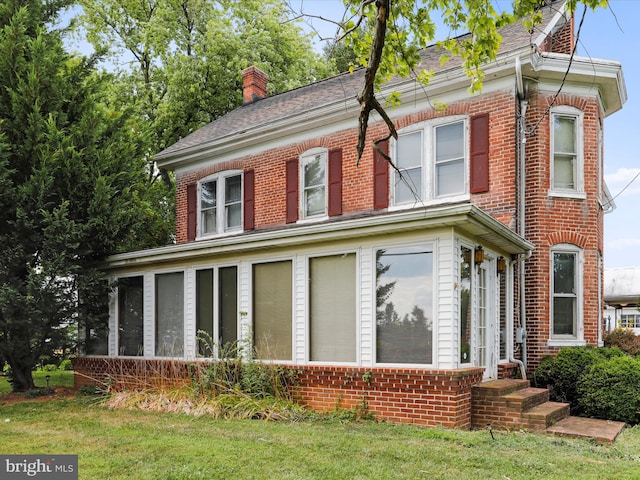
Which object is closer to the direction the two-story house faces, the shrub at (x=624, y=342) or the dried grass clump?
the dried grass clump

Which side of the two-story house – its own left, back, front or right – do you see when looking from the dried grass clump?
front

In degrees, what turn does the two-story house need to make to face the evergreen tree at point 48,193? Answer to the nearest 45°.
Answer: approximately 45° to its right

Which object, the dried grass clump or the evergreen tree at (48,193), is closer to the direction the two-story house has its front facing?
the dried grass clump

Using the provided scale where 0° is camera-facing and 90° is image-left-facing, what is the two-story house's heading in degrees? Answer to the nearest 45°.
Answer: approximately 45°

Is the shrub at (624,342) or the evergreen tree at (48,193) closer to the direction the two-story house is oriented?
the evergreen tree

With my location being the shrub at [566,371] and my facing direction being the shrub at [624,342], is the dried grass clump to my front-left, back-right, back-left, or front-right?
back-left
